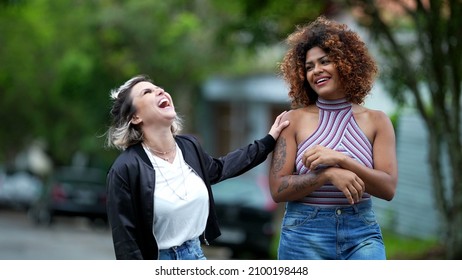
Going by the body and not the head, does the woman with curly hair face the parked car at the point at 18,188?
no

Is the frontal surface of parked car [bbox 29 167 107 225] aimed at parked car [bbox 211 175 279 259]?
no

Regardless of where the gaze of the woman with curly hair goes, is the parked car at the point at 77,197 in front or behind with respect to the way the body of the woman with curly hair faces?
behind

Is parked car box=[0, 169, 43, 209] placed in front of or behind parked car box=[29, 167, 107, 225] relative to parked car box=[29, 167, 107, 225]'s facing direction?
in front

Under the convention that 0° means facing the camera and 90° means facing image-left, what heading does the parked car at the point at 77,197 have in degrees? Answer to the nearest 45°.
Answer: approximately 135°

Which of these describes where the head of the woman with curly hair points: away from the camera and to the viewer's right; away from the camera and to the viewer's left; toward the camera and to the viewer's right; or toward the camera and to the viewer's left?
toward the camera and to the viewer's left

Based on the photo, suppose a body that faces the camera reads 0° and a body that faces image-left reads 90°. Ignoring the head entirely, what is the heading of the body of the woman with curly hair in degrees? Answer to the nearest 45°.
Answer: approximately 0°

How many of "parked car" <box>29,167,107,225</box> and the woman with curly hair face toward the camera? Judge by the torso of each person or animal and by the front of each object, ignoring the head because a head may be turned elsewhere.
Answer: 1

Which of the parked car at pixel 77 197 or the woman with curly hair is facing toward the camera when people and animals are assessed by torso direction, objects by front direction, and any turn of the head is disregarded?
the woman with curly hair
